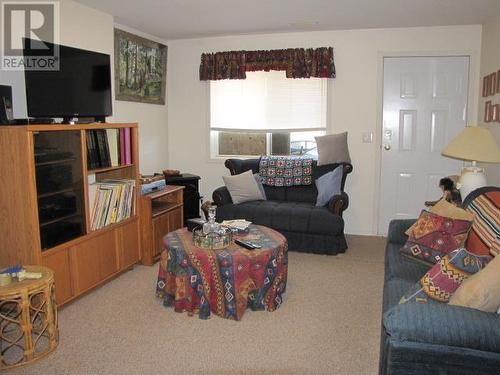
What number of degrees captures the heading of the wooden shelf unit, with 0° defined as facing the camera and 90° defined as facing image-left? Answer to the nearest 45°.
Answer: approximately 315°

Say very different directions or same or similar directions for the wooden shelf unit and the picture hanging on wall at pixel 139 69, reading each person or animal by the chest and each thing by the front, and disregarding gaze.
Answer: same or similar directions

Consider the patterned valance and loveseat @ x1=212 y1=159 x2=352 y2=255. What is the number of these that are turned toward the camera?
2

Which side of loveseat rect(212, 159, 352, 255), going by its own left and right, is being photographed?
front

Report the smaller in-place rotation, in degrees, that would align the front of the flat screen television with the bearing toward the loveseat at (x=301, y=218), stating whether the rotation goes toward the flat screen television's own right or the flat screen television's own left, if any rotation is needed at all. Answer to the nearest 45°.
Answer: approximately 45° to the flat screen television's own left

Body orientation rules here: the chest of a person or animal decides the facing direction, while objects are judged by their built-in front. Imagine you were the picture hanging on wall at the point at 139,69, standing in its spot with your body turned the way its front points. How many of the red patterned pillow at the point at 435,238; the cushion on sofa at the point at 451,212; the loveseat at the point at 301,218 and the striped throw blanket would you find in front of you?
4

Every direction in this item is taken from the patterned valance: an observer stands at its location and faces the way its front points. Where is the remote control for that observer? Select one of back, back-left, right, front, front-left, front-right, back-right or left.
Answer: front

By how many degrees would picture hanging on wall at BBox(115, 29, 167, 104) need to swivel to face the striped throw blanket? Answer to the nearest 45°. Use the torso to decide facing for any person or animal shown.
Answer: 0° — it already faces it

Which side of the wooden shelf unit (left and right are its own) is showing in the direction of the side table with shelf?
left

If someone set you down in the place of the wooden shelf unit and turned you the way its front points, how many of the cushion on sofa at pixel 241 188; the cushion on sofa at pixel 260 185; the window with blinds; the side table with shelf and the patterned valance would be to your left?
5

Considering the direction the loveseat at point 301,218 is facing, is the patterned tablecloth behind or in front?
in front

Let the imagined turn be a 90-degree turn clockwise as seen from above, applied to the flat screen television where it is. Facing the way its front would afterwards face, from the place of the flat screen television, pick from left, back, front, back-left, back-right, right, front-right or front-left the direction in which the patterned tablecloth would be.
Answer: left

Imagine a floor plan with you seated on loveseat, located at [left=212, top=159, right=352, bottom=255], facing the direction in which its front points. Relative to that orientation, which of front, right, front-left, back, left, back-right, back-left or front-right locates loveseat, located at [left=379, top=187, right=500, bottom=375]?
front

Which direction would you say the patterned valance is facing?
toward the camera

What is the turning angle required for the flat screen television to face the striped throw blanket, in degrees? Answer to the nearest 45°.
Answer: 0° — it already faces it

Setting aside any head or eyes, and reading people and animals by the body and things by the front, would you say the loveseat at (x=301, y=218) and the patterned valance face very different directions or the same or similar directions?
same or similar directions

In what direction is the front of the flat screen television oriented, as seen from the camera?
facing the viewer and to the right of the viewer
